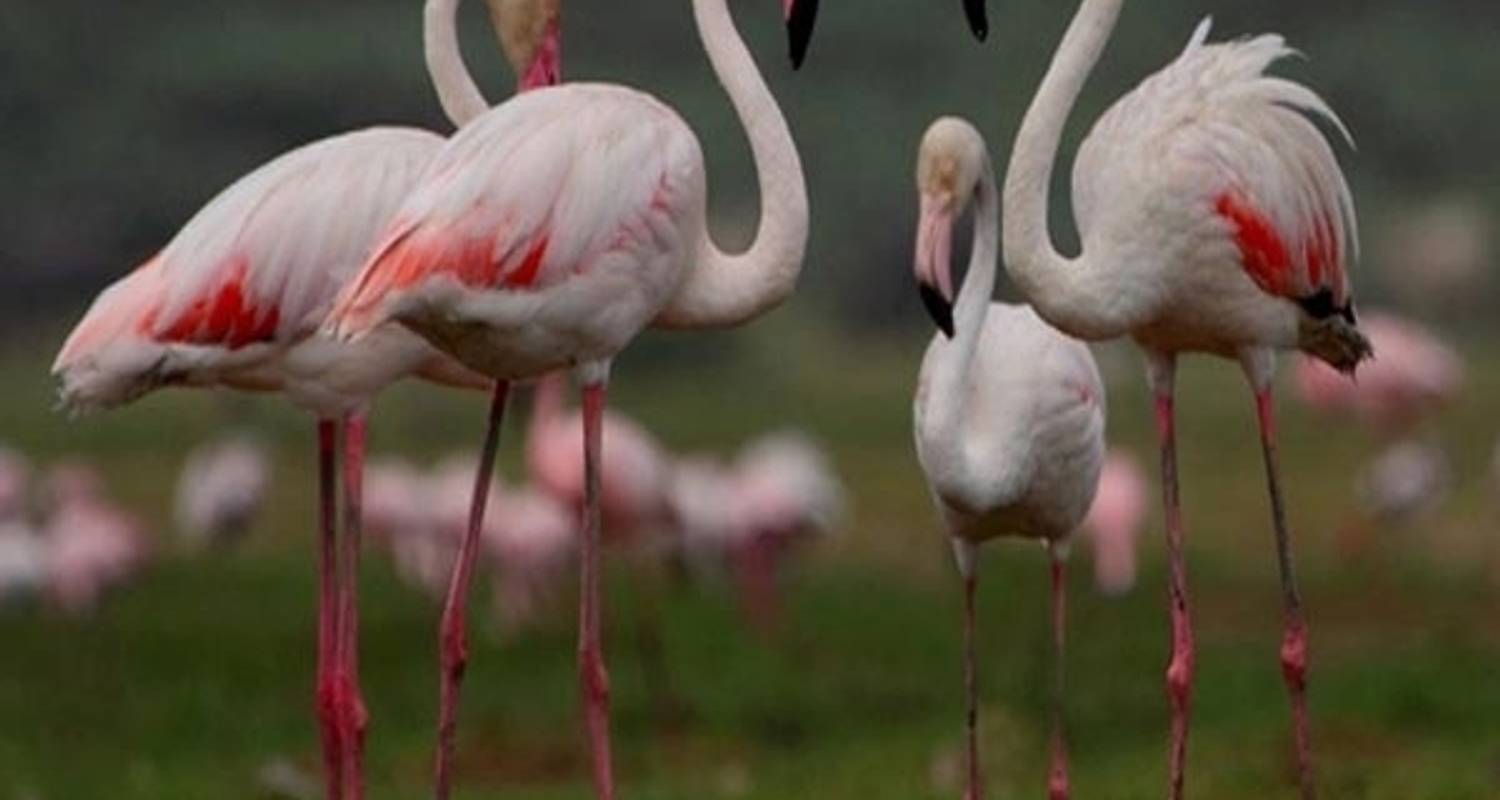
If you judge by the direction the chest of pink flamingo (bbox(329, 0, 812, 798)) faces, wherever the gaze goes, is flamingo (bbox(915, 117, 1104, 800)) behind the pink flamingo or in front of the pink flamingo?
in front

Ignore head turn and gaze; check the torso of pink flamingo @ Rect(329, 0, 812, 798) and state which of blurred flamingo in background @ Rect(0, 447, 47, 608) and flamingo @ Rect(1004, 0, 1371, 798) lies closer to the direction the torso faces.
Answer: the flamingo

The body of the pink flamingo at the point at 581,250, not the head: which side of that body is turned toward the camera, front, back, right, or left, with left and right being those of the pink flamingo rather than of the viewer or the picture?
right

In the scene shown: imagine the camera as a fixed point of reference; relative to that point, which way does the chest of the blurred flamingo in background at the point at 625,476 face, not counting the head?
to the viewer's left

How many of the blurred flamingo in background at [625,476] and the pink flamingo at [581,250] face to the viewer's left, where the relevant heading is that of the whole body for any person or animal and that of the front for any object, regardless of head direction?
1

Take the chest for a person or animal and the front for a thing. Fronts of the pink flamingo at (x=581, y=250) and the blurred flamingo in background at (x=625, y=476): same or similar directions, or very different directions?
very different directions

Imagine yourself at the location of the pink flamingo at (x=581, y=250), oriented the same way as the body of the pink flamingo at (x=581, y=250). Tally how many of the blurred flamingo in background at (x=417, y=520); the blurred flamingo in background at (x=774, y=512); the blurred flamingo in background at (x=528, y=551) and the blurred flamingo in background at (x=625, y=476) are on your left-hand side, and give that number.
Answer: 4
